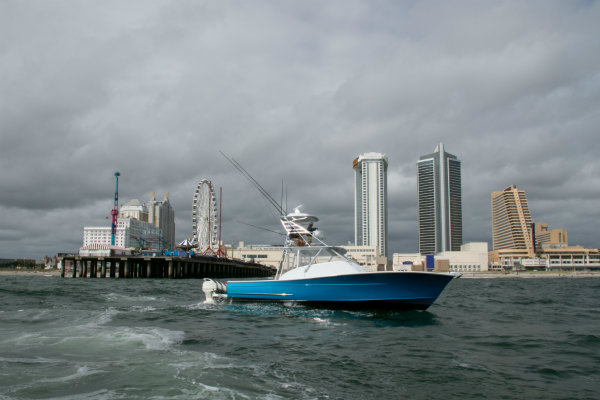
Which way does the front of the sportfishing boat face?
to the viewer's right
